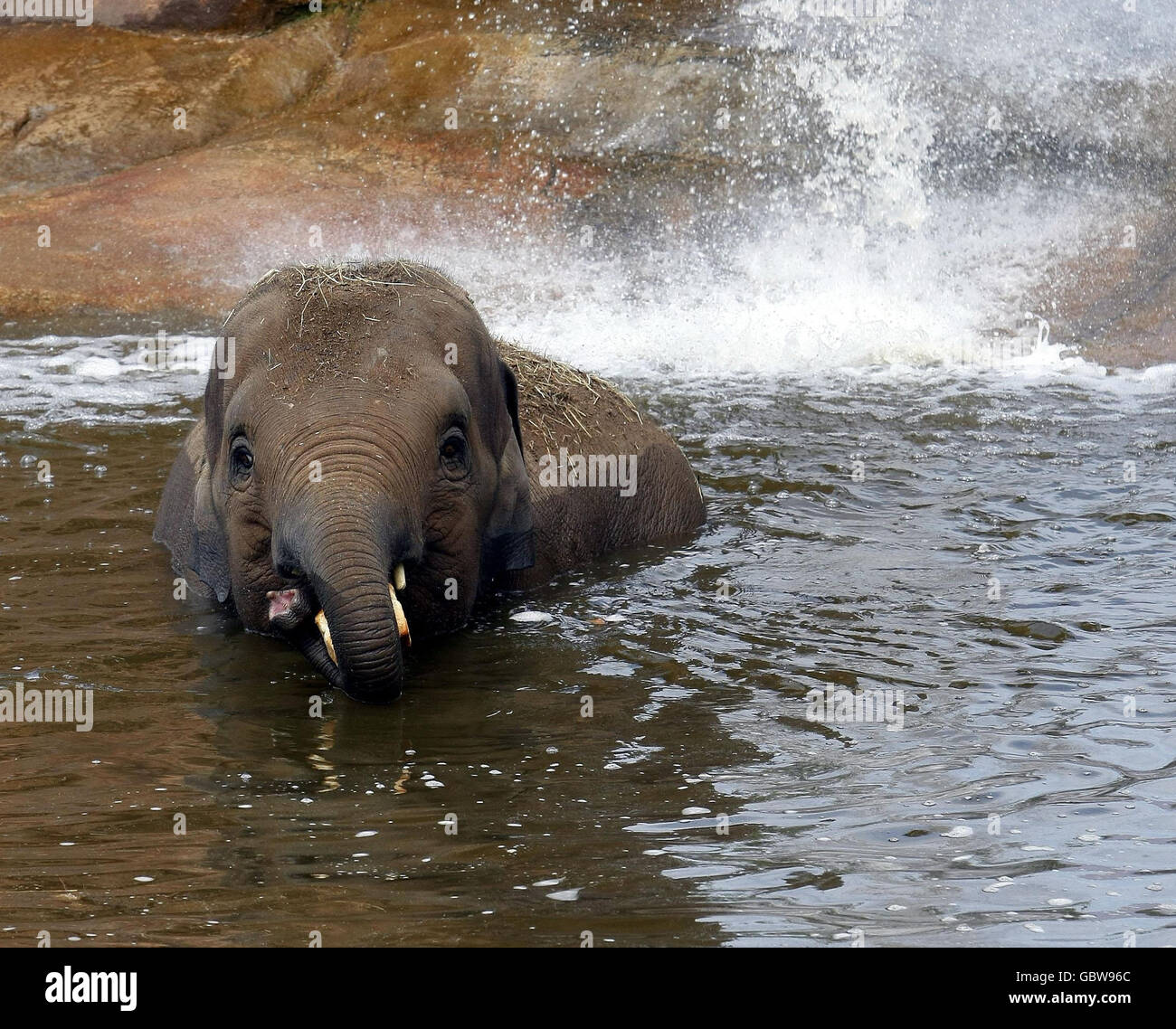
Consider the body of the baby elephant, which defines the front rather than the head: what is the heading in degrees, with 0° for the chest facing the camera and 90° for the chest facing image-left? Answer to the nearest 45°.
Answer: approximately 45°
